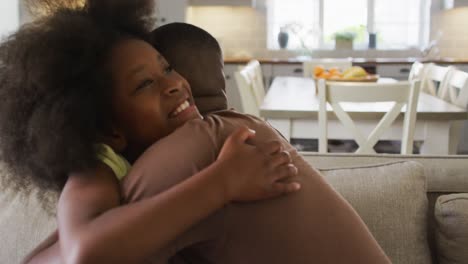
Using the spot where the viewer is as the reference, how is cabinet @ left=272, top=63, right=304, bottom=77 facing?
facing the viewer

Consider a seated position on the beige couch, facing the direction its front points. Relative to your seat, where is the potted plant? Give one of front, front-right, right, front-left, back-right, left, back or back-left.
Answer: back

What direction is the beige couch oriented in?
toward the camera

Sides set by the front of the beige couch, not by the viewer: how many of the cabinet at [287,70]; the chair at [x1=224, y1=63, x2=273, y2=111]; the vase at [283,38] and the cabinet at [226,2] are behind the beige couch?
4

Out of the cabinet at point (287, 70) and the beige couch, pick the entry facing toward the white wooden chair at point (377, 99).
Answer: the cabinet

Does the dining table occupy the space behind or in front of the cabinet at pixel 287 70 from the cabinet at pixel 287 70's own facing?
in front

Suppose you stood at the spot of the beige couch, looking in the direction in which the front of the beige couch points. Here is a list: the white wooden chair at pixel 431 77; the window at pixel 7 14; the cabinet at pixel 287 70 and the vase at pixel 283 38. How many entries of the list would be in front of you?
0

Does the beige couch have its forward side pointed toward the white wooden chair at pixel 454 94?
no

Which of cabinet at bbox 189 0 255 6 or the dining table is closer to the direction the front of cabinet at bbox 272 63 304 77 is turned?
the dining table

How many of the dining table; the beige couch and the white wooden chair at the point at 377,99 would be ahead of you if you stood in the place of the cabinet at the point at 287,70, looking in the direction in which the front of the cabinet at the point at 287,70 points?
3

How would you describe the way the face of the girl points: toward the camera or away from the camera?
toward the camera

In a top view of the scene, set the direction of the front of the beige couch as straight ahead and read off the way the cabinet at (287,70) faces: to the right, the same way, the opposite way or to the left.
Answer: the same way

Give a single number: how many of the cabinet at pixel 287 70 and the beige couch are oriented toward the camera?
2

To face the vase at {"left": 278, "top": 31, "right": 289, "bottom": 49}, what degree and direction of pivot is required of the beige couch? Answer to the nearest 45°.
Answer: approximately 180°

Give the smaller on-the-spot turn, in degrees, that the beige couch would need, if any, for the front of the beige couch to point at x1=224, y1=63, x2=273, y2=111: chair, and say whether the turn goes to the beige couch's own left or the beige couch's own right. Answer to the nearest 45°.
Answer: approximately 180°

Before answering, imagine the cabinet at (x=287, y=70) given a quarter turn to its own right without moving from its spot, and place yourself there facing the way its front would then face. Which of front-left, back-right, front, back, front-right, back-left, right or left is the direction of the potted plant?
back-right
